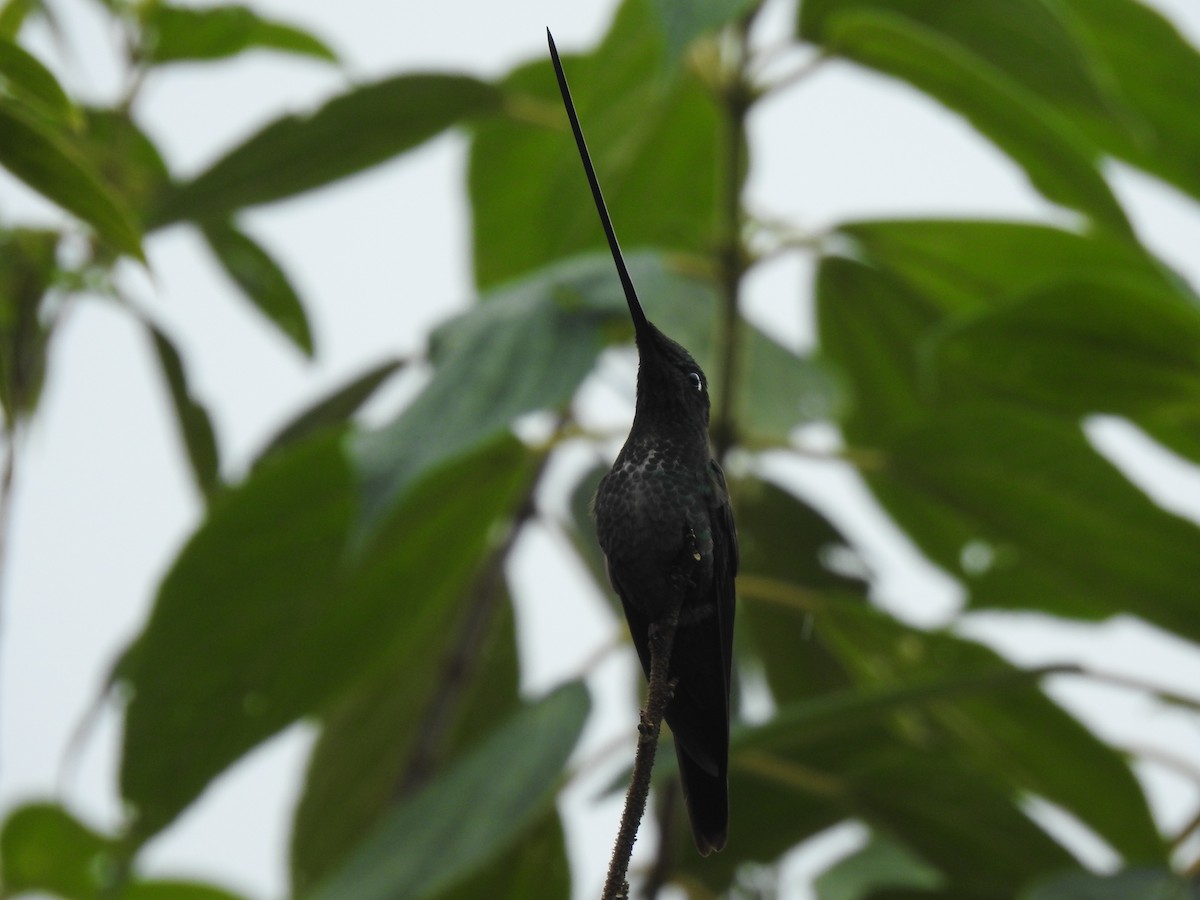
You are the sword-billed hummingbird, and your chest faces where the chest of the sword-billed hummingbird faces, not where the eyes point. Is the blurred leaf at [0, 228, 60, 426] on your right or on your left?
on your right

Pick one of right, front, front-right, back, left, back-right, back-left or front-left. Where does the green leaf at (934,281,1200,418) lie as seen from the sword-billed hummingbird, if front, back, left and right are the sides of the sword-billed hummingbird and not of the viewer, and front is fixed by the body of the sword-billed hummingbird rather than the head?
back

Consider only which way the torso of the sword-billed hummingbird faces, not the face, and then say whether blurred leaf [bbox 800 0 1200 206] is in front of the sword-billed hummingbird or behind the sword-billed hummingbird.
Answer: behind

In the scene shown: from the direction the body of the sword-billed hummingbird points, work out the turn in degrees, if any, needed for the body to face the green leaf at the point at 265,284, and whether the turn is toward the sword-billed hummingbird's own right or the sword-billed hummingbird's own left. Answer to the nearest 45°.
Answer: approximately 90° to the sword-billed hummingbird's own right
